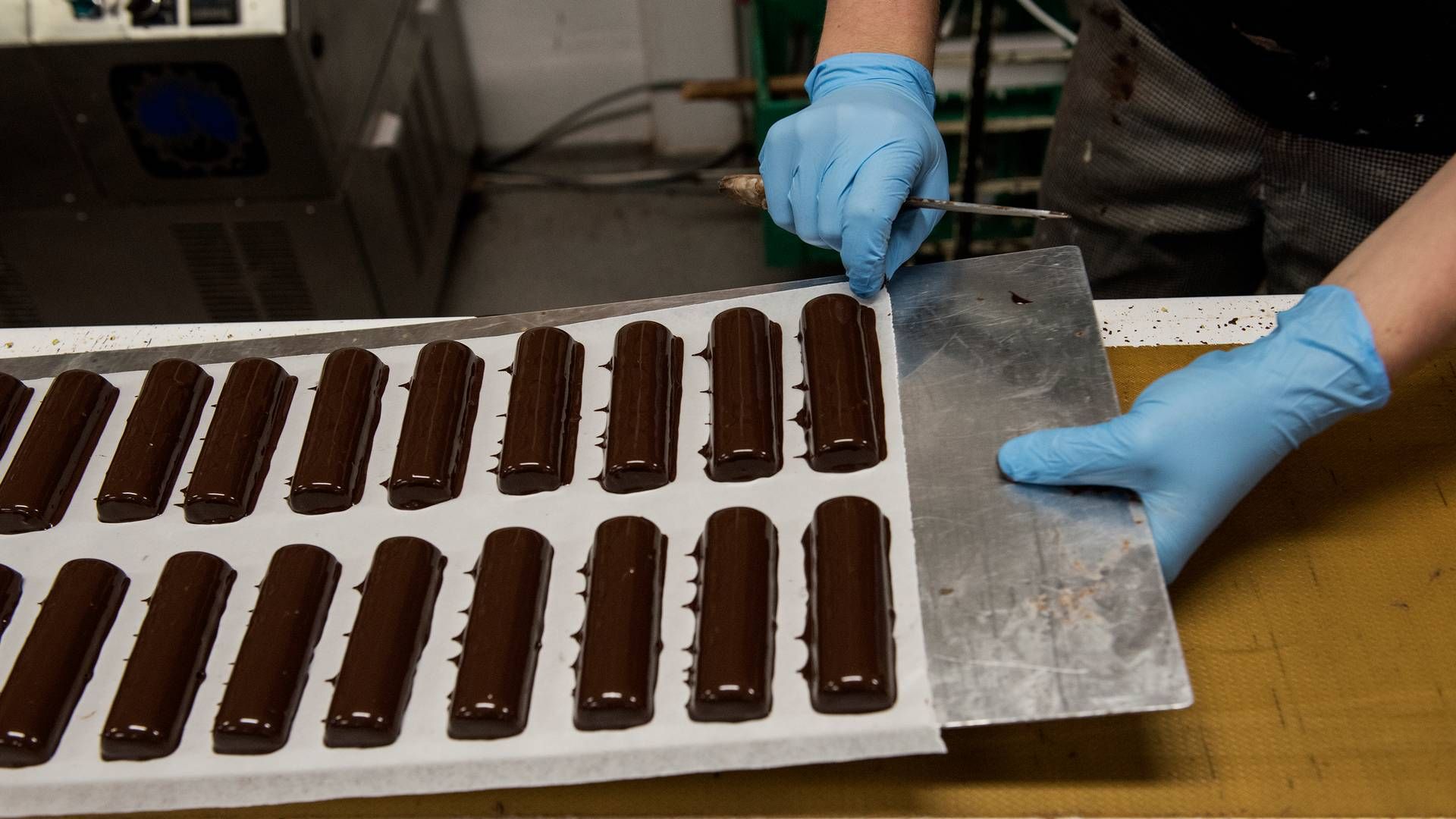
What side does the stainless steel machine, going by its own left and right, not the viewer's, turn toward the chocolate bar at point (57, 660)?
front

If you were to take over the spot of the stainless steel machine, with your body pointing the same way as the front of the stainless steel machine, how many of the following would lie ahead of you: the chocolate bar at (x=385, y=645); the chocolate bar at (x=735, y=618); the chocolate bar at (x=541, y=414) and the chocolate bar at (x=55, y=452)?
4

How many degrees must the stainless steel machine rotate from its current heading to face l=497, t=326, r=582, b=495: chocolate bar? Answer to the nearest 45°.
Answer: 0° — it already faces it

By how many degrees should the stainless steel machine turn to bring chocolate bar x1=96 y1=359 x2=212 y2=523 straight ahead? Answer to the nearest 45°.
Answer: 0° — it already faces it

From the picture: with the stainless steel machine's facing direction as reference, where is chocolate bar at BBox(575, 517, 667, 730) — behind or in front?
in front

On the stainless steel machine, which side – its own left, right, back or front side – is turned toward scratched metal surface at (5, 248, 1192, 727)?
front

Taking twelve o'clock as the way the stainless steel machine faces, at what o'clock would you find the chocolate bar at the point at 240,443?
The chocolate bar is roughly at 12 o'clock from the stainless steel machine.

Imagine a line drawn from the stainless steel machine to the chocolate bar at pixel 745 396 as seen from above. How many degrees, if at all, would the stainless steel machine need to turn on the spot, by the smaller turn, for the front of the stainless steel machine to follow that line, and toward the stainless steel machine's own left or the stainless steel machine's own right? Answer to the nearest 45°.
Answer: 0° — it already faces it

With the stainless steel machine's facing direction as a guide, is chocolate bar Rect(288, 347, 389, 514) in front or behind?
in front

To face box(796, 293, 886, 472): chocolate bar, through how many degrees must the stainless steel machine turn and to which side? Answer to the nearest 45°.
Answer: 0° — it already faces it

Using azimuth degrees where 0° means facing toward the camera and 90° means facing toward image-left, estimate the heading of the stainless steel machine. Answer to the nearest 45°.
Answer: approximately 0°

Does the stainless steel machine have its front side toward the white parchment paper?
yes

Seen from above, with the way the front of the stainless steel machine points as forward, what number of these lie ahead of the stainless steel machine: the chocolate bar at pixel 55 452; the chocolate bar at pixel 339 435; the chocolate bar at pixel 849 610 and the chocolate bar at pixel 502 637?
4
